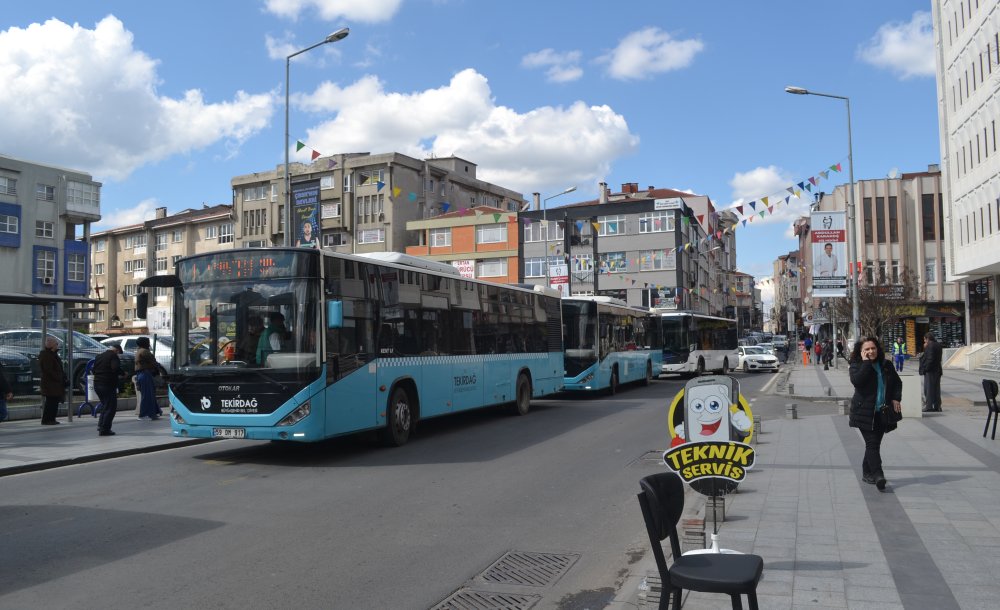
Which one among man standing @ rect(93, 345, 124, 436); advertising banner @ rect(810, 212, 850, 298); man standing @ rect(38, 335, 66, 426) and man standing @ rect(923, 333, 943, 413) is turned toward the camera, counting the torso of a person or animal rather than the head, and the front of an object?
the advertising banner

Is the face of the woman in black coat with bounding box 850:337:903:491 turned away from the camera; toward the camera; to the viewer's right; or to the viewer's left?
toward the camera

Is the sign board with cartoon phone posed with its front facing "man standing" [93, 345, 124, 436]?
no

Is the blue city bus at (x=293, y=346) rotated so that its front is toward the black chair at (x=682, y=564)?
no

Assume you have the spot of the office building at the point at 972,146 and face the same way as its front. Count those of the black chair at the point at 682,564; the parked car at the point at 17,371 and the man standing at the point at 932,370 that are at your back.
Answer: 0

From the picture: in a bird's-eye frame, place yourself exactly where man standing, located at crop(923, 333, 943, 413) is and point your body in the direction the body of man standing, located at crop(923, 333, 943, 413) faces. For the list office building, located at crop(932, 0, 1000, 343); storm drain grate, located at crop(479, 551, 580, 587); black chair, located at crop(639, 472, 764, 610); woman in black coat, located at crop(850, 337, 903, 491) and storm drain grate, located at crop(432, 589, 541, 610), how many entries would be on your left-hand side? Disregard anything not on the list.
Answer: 4

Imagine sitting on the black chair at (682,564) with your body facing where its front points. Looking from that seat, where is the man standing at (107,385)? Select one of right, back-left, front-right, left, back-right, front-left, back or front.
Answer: back-left

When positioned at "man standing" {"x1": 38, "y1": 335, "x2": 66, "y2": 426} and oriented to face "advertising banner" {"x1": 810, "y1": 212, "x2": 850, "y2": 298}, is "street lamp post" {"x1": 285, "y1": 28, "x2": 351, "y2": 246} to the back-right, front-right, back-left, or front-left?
front-left

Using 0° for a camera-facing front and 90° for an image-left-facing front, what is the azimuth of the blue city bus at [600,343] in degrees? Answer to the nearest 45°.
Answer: approximately 45°

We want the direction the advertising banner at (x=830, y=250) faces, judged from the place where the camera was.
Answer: facing the viewer

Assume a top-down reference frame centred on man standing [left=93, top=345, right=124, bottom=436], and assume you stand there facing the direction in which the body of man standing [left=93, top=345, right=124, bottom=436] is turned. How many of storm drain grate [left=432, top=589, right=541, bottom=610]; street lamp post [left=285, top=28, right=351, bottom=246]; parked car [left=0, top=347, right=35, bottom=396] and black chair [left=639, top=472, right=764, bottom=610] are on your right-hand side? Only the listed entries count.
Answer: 2

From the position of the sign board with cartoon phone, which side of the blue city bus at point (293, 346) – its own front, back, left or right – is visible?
left

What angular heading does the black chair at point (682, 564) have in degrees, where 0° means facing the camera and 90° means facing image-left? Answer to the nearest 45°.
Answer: approximately 270°

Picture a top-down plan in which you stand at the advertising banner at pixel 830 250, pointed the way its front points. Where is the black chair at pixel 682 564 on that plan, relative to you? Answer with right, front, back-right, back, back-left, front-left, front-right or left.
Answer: front

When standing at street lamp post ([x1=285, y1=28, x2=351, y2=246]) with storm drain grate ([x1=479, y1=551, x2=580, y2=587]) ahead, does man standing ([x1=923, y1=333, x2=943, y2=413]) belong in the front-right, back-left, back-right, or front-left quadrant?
front-left

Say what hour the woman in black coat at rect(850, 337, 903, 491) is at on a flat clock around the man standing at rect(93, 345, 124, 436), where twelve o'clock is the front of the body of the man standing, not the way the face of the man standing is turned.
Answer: The woman in black coat is roughly at 2 o'clock from the man standing.

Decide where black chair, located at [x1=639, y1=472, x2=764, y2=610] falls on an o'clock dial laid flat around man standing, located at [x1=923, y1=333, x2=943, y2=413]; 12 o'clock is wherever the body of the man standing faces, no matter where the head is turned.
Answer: The black chair is roughly at 9 o'clock from the man standing.

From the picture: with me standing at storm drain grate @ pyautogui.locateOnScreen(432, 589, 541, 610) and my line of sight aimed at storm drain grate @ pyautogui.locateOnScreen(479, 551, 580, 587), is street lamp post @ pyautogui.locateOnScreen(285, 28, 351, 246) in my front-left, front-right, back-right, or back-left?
front-left
